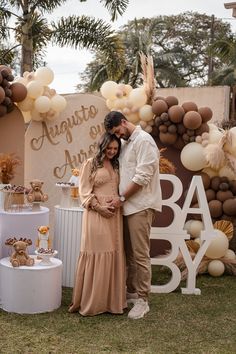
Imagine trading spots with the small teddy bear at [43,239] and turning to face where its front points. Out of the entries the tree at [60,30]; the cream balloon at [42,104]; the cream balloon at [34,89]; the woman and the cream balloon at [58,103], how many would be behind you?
4

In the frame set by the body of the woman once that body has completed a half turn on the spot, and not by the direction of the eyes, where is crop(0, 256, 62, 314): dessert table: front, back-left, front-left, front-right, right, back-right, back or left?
front-left

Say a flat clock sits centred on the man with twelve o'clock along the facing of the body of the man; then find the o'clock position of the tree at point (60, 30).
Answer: The tree is roughly at 4 o'clock from the man.

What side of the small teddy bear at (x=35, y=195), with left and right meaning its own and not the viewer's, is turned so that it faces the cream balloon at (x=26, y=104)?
back

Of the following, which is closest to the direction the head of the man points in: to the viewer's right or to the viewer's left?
to the viewer's left

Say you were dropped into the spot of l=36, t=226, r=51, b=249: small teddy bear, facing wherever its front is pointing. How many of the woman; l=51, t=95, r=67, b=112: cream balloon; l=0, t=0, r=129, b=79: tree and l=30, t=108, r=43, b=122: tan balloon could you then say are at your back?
3

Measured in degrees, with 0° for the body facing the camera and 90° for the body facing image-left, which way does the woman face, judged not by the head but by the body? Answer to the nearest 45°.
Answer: approximately 315°
